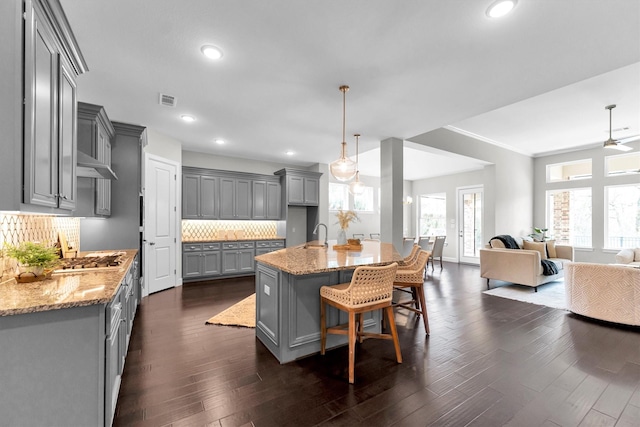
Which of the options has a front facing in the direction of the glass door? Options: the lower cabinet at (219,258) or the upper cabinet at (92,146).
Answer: the upper cabinet

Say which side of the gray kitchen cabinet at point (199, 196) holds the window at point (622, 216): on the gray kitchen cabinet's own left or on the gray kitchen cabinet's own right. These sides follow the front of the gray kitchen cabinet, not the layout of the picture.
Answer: on the gray kitchen cabinet's own left

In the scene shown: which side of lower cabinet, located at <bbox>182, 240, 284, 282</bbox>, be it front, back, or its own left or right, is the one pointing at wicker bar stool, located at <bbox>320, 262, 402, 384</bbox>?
front

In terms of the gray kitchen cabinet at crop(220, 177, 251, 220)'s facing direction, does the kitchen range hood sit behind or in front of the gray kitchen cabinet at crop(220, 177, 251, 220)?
in front

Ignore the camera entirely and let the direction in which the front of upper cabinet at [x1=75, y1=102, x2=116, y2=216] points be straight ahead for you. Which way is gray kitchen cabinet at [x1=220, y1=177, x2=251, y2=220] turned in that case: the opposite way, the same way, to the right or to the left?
to the right

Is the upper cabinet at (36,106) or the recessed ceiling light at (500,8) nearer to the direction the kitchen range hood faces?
the recessed ceiling light

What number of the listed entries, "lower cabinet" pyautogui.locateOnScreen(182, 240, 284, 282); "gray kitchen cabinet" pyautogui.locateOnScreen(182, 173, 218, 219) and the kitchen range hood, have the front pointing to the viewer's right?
1

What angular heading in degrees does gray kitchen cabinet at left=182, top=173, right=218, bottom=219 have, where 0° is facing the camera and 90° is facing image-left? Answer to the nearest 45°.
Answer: approximately 0°

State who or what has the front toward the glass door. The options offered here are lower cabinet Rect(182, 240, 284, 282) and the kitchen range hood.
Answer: the kitchen range hood

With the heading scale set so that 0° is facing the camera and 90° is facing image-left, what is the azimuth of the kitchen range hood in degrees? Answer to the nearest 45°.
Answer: approximately 270°

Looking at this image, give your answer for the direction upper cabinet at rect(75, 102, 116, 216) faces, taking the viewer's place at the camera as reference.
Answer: facing to the right of the viewer
